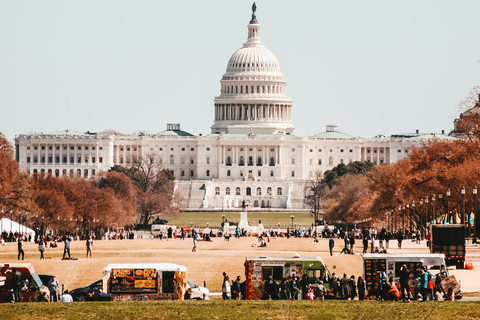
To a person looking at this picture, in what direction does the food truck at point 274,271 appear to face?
facing to the right of the viewer

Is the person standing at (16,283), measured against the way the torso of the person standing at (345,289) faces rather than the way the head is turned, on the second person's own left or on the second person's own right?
on the second person's own left

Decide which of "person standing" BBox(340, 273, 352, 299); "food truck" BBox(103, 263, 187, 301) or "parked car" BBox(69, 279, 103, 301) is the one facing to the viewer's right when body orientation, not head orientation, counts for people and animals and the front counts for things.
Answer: the food truck

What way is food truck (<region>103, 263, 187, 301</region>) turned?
to the viewer's right

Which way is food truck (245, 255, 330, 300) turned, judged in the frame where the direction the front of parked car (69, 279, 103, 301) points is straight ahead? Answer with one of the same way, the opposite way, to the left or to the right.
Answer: the opposite way

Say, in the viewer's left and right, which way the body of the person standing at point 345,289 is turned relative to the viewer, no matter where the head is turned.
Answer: facing away from the viewer
